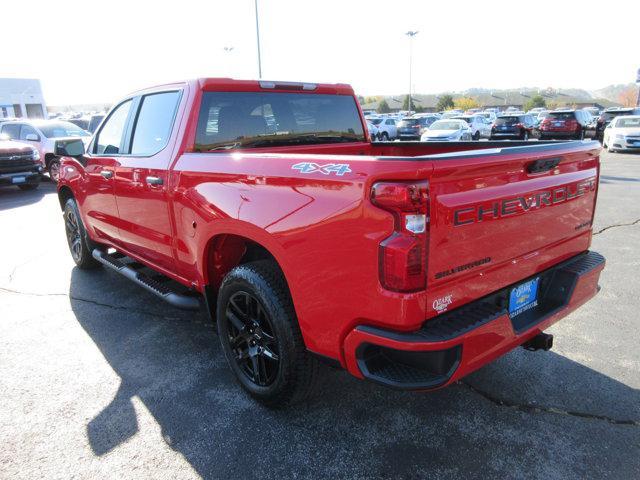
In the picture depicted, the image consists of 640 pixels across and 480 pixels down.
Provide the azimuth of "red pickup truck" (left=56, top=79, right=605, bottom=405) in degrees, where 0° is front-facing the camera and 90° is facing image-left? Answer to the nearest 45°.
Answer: approximately 135°

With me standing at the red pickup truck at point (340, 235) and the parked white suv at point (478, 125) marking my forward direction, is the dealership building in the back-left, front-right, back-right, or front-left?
front-left

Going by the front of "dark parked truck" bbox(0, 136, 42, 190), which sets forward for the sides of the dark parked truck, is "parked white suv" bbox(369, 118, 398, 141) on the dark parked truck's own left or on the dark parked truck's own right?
on the dark parked truck's own left

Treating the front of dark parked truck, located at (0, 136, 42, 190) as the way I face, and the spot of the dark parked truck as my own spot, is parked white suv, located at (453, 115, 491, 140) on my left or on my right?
on my left

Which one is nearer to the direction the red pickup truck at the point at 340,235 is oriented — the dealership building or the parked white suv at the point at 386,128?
the dealership building

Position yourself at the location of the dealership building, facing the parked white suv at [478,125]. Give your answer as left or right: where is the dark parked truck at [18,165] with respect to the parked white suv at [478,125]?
right

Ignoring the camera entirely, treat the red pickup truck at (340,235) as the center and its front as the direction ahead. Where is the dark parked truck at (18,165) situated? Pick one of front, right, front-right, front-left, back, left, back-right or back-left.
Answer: front

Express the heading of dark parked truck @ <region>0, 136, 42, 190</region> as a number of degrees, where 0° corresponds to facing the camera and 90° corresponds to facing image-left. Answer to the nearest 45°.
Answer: approximately 315°

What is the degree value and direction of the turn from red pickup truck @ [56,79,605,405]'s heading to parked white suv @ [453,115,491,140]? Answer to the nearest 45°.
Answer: approximately 45° to its right
